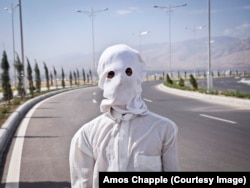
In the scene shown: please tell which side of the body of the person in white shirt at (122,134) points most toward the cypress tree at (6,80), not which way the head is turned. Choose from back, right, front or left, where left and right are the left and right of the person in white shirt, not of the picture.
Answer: back

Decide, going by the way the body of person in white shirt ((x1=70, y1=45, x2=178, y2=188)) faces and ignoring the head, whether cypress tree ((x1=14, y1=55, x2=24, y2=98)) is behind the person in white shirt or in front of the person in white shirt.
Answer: behind

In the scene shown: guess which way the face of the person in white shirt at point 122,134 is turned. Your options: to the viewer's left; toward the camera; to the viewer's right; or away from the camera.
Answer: toward the camera

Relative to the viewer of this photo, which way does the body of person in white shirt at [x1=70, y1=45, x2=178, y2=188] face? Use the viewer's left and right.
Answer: facing the viewer
